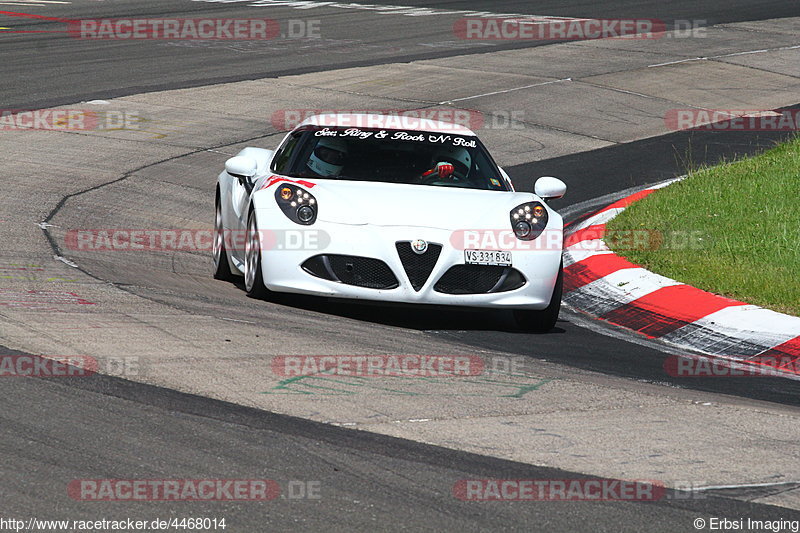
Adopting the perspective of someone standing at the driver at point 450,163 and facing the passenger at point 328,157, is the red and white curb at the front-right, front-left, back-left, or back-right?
back-left

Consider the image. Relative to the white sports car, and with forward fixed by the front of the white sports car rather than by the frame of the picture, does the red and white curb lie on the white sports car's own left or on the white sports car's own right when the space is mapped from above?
on the white sports car's own left

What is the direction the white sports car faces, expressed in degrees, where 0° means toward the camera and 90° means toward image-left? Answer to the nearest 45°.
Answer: approximately 0°
